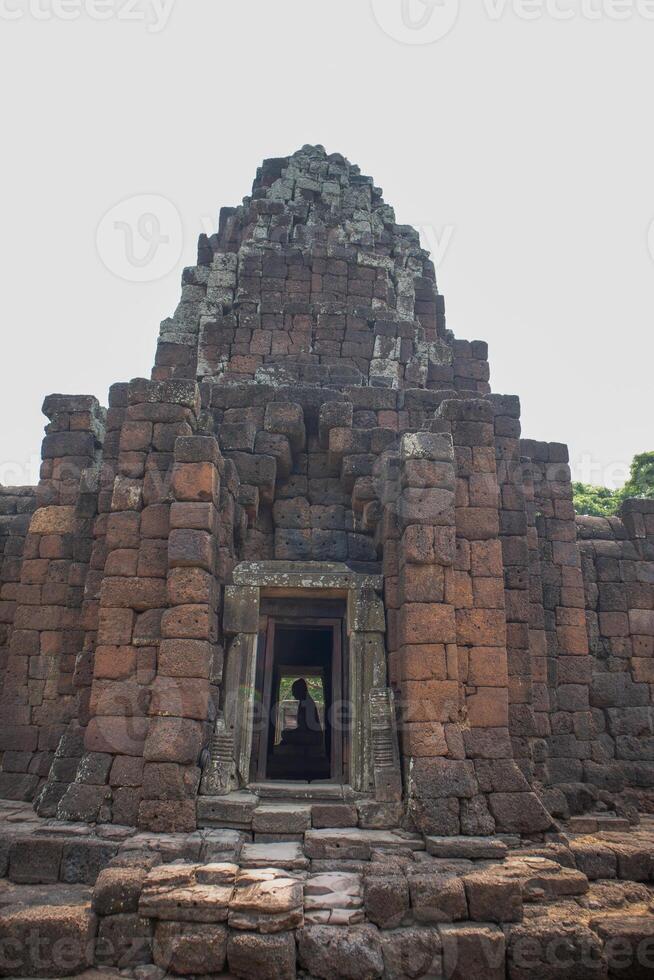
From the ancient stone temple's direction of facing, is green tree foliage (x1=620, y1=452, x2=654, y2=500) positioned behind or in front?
behind

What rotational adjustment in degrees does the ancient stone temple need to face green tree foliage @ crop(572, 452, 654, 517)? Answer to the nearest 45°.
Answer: approximately 135° to its left

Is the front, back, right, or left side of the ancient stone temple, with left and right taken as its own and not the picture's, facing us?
front
